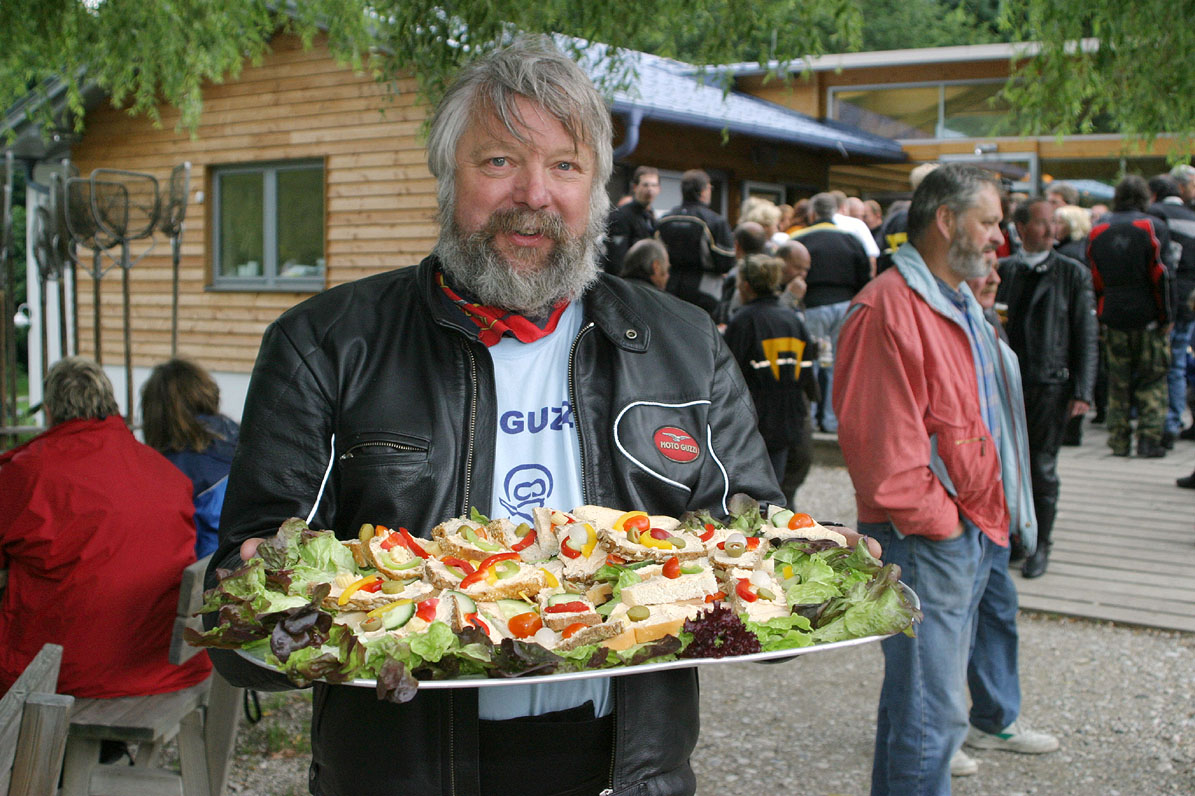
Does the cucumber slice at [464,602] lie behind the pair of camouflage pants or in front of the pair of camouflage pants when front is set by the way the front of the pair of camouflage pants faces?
behind

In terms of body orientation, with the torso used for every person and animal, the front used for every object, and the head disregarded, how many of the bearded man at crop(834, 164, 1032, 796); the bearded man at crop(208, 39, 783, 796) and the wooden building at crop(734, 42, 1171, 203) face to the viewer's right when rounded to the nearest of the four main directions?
1

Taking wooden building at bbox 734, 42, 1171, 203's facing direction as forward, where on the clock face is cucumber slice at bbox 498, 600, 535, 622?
The cucumber slice is roughly at 12 o'clock from the wooden building.

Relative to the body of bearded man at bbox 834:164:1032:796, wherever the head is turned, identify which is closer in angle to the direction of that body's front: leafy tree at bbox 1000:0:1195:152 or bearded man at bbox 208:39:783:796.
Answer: the leafy tree

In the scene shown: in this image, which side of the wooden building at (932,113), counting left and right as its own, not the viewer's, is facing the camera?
front

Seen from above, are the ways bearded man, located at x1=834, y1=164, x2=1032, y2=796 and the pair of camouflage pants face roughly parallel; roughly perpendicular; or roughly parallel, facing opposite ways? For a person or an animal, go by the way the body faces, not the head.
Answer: roughly perpendicular

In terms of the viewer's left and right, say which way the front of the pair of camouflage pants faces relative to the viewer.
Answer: facing away from the viewer

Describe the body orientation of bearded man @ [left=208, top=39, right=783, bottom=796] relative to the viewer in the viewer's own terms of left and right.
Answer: facing the viewer

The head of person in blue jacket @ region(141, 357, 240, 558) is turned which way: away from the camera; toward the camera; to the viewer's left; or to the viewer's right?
away from the camera

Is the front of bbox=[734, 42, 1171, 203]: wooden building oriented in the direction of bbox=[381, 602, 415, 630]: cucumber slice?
yes

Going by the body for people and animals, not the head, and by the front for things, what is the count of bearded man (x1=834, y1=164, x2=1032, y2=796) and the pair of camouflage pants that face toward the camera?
0

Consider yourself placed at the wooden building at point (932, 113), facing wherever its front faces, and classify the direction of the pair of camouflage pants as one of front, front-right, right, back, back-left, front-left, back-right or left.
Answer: front

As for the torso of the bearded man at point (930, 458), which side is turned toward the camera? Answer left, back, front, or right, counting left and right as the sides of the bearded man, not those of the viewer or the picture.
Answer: right

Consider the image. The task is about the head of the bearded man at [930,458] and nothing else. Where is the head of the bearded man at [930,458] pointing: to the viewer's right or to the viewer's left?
to the viewer's right

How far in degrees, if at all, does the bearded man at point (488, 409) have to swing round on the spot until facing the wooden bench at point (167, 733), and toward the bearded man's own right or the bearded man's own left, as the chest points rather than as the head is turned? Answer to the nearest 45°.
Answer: approximately 135° to the bearded man's own right

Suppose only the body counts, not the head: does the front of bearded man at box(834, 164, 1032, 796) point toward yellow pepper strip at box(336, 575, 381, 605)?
no
